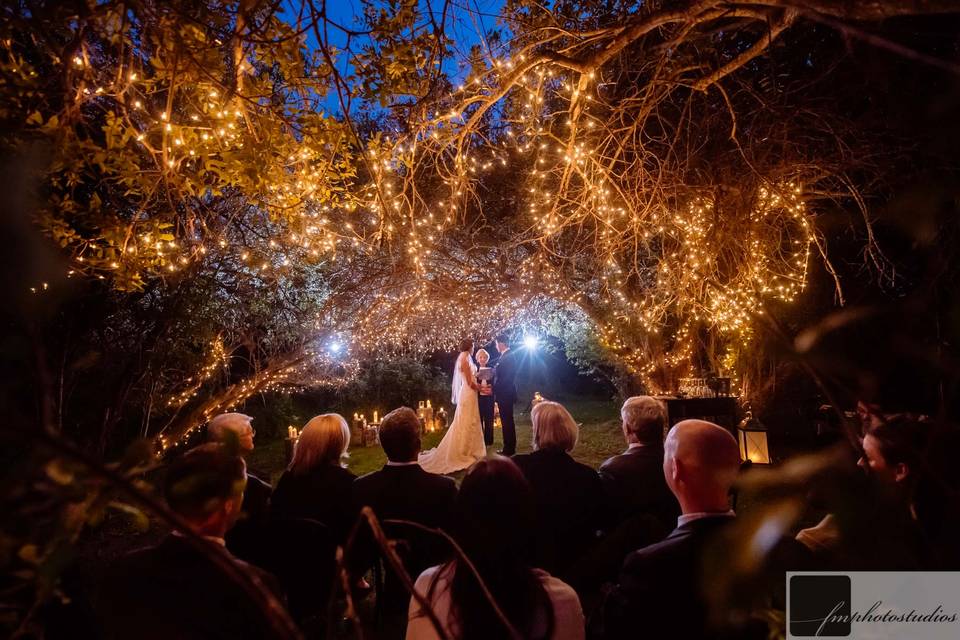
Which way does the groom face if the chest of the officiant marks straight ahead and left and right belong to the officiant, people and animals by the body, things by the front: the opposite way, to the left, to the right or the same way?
to the right

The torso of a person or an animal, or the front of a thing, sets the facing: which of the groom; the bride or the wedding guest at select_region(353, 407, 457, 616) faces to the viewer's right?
the bride

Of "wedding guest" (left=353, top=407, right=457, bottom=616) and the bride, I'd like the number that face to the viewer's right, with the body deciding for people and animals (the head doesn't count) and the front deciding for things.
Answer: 1

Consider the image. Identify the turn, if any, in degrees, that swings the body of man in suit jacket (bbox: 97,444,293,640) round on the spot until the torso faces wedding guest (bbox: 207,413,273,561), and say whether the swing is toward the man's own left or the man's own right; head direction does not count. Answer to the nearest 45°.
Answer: approximately 45° to the man's own left

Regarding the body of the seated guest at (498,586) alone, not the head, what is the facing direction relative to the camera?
away from the camera

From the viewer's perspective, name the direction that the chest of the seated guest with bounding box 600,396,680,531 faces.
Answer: away from the camera

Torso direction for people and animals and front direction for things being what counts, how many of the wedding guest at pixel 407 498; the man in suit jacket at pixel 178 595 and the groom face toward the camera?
0

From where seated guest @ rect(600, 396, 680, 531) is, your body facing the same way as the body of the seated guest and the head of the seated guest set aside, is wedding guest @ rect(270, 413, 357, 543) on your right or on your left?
on your left

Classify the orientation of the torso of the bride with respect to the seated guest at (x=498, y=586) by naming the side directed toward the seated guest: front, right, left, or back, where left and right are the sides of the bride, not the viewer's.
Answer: right

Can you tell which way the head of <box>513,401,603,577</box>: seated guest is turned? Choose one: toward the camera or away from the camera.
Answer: away from the camera

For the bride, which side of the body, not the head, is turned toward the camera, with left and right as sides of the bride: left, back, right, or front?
right

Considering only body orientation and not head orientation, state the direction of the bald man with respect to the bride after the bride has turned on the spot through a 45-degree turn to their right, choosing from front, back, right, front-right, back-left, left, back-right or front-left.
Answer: front-right

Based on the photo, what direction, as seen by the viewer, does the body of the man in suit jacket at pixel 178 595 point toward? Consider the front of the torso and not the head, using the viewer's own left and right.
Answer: facing away from the viewer and to the right of the viewer
